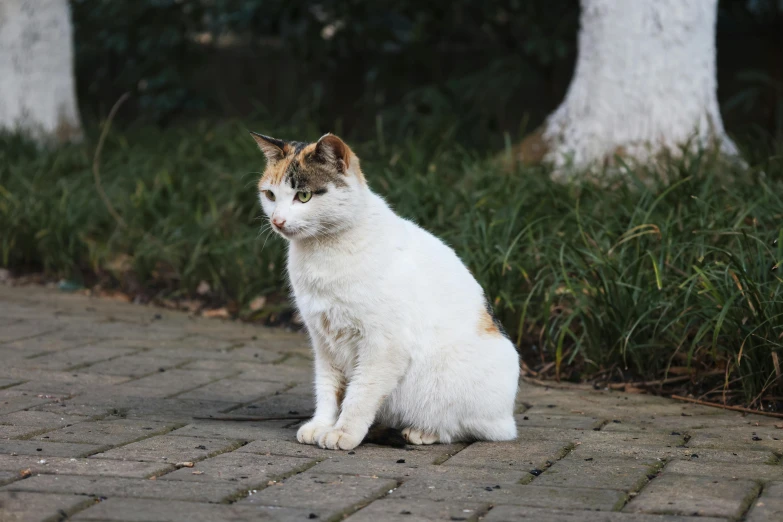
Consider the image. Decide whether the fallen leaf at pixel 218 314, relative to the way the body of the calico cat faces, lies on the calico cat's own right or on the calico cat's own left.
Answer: on the calico cat's own right

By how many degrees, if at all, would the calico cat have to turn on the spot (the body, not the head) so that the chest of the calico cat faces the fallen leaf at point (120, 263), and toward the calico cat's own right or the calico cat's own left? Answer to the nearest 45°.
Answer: approximately 90° to the calico cat's own right

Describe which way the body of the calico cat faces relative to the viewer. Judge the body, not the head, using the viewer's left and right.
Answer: facing the viewer and to the left of the viewer

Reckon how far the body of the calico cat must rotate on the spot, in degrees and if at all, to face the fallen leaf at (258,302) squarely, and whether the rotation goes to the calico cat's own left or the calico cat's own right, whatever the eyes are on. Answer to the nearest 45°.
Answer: approximately 135° to the calico cat's own right

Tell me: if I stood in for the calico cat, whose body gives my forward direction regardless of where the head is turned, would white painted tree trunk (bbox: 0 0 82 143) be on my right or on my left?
on my right

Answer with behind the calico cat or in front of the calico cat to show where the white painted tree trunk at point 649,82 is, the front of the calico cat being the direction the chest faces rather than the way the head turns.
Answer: behind
